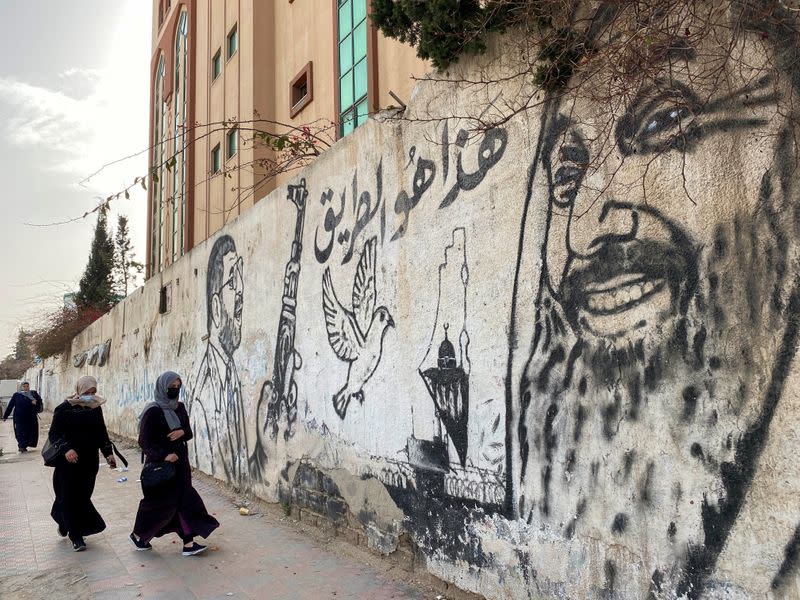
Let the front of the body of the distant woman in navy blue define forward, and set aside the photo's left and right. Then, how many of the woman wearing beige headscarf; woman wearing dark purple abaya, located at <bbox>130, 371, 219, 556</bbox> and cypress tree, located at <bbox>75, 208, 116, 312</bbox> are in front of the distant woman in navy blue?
2

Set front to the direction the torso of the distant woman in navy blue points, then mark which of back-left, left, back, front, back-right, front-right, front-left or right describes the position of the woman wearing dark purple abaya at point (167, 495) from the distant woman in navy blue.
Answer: front

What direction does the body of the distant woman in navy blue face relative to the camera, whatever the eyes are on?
toward the camera

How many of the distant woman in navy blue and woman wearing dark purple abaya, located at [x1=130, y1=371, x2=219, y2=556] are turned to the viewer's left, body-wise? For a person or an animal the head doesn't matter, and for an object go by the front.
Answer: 0

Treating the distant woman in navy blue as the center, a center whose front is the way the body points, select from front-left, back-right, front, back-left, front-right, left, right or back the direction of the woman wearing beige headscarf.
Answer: front

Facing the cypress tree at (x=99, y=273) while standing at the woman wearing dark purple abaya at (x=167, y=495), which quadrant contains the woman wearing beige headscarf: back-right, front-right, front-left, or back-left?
front-left

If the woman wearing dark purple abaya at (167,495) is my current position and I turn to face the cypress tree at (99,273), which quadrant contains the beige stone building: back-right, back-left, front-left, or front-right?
front-right

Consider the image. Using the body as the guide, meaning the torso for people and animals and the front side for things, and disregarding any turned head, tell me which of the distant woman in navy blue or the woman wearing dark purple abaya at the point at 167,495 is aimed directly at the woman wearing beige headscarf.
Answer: the distant woman in navy blue

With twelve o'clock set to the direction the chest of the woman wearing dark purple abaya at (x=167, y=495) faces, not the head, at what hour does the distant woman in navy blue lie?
The distant woman in navy blue is roughly at 7 o'clock from the woman wearing dark purple abaya.

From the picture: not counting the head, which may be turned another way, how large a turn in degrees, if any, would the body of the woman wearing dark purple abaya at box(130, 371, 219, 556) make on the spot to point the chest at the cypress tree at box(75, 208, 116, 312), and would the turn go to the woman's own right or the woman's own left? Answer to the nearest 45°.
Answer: approximately 135° to the woman's own left
